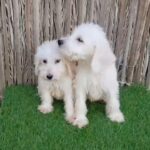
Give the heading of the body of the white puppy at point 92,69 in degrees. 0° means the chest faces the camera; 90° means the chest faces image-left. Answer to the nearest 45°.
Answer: approximately 0°

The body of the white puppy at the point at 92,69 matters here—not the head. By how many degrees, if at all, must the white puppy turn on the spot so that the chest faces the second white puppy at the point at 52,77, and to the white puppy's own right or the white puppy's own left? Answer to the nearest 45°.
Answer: approximately 90° to the white puppy's own right
